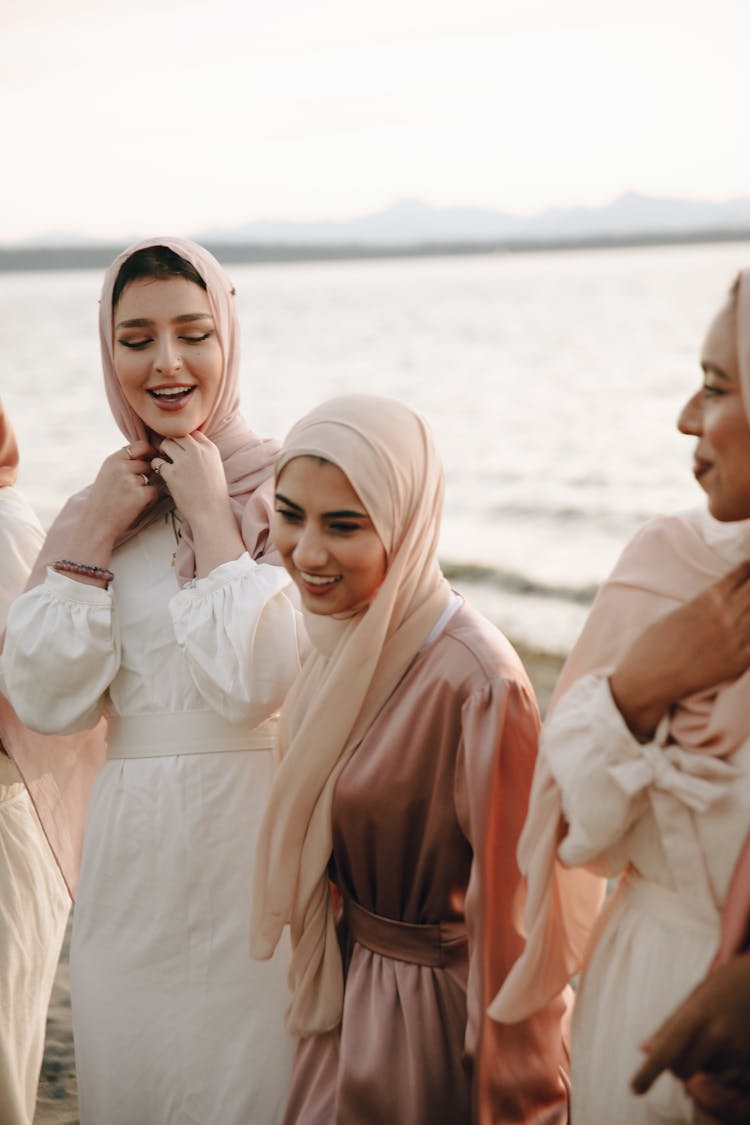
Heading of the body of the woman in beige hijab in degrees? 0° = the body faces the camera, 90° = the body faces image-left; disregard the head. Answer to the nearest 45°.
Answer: approximately 45°

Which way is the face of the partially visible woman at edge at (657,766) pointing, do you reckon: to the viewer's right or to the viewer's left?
to the viewer's left

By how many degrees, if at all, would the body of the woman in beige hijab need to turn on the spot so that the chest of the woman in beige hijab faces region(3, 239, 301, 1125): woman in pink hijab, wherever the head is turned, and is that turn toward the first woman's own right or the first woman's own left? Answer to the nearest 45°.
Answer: approximately 90° to the first woman's own right

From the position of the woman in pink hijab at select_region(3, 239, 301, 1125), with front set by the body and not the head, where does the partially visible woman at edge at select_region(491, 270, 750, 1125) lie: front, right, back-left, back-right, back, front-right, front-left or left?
front-left

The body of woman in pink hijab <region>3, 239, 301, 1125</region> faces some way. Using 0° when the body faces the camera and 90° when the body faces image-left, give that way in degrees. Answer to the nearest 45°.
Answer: approximately 0°
